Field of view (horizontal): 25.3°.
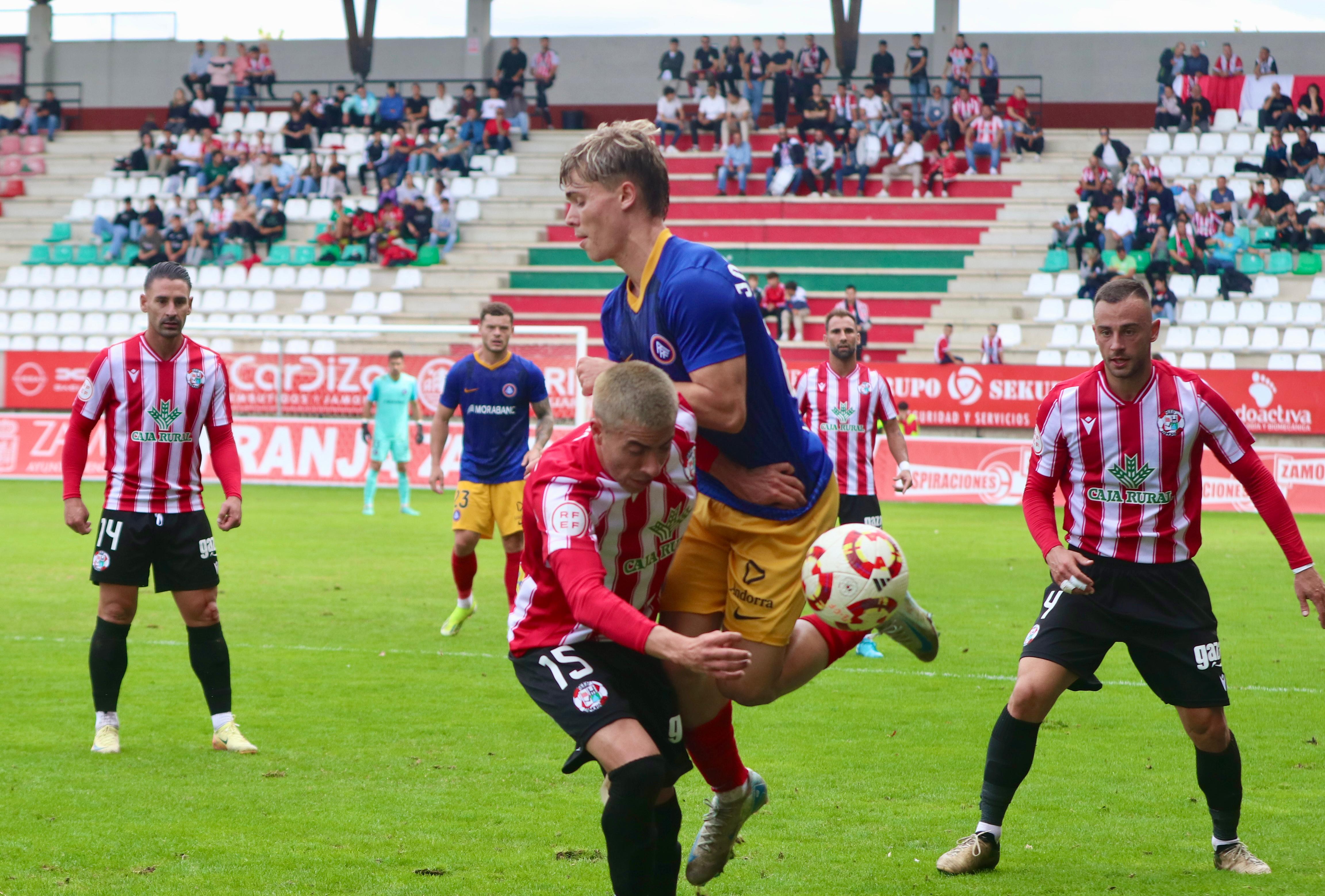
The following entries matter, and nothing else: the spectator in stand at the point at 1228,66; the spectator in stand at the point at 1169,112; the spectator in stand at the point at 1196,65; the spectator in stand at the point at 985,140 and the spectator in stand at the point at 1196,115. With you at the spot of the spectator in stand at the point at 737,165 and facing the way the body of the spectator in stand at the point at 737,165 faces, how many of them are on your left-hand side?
5

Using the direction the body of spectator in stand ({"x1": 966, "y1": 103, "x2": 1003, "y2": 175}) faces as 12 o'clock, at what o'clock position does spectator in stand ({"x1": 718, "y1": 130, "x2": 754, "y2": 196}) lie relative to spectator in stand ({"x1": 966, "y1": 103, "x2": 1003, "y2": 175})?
spectator in stand ({"x1": 718, "y1": 130, "x2": 754, "y2": 196}) is roughly at 3 o'clock from spectator in stand ({"x1": 966, "y1": 103, "x2": 1003, "y2": 175}).

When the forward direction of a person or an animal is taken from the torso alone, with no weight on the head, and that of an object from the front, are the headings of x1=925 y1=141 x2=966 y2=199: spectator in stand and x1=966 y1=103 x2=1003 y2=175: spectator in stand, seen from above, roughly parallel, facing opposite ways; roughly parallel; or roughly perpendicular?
roughly parallel

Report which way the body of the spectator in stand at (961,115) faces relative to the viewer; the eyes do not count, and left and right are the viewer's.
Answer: facing the viewer and to the left of the viewer

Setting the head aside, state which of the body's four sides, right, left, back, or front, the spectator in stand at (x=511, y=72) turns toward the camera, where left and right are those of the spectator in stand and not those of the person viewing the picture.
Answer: front

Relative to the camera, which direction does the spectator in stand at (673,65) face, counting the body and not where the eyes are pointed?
toward the camera

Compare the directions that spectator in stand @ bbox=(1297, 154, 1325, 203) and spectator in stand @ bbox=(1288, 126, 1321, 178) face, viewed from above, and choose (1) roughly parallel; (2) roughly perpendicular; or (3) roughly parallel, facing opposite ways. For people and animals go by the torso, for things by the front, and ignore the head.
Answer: roughly parallel

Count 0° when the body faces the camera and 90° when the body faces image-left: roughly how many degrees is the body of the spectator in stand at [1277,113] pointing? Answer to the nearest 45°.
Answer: approximately 0°

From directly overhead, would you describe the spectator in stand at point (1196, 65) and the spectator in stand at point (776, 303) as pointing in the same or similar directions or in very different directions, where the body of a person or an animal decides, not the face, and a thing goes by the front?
same or similar directions

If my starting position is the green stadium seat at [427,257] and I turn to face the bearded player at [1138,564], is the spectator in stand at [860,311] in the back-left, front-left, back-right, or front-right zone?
front-left

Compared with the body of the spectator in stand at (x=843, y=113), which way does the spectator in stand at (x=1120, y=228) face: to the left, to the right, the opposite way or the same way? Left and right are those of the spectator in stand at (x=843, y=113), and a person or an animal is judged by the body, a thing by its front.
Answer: the same way

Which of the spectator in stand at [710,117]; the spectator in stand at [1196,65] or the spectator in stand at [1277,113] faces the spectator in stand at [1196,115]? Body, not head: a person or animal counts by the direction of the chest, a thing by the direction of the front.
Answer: the spectator in stand at [1196,65]

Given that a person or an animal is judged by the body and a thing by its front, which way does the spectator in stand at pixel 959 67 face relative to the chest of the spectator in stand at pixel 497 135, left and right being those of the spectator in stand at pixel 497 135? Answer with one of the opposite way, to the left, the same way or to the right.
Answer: the same way

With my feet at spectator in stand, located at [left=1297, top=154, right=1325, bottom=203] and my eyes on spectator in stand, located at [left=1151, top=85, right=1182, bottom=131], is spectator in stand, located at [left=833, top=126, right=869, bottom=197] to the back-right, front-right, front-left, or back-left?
front-left

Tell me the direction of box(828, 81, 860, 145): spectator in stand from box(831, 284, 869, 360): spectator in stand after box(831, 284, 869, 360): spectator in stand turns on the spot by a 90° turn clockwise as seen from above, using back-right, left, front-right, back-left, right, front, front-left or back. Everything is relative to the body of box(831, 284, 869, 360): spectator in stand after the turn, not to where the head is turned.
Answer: right

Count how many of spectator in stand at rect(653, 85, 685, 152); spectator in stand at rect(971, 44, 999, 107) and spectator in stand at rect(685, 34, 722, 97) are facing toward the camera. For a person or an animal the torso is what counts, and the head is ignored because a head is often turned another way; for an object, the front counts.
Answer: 3

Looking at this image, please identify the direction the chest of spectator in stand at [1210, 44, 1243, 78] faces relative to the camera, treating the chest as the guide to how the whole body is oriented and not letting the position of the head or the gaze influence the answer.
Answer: toward the camera

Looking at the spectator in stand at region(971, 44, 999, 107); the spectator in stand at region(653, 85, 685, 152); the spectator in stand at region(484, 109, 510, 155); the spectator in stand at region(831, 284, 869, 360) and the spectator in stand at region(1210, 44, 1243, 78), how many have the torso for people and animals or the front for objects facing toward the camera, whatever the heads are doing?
5
